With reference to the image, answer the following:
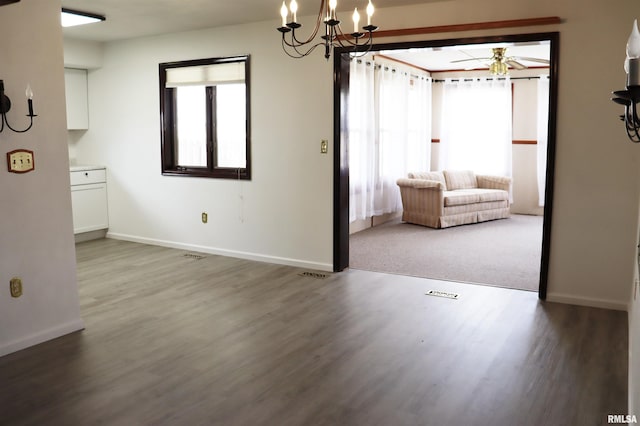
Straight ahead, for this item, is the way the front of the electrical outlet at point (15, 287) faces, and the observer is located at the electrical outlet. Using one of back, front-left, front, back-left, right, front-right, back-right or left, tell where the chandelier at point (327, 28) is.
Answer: front

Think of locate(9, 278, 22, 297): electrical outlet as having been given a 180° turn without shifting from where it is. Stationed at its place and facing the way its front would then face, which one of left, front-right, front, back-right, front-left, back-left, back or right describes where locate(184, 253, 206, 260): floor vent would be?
right

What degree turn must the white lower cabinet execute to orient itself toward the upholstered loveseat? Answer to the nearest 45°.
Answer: approximately 45° to its left

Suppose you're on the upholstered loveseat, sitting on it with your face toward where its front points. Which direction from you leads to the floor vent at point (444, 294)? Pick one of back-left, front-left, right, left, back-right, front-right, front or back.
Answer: front-right

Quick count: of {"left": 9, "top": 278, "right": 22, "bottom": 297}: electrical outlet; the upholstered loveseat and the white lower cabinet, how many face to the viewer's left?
0

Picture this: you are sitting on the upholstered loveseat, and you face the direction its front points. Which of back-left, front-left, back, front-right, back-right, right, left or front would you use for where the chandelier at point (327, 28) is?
front-right

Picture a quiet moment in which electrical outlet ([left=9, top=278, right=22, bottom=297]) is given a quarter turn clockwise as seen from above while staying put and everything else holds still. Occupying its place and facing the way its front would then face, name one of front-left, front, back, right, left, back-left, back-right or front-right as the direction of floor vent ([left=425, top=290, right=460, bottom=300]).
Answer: back-left

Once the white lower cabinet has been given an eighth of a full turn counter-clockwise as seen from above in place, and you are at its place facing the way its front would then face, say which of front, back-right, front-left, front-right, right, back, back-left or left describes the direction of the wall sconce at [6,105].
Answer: right

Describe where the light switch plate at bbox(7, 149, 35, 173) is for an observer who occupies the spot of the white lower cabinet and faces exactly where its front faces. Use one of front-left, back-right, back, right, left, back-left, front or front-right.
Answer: front-right

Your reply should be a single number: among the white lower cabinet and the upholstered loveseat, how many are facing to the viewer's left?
0

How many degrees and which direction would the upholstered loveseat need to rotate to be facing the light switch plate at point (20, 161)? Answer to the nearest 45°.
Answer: approximately 90° to its right

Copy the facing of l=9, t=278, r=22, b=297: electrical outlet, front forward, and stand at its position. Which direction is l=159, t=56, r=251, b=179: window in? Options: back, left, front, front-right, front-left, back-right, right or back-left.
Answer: left

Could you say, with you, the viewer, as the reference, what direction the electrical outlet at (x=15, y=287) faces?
facing the viewer and to the right of the viewer

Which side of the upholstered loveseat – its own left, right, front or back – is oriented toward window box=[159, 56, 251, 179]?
right

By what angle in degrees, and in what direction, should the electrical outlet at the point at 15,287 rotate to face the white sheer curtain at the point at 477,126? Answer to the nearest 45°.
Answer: approximately 90° to its left

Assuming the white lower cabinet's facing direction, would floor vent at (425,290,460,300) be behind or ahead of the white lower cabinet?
ahead
